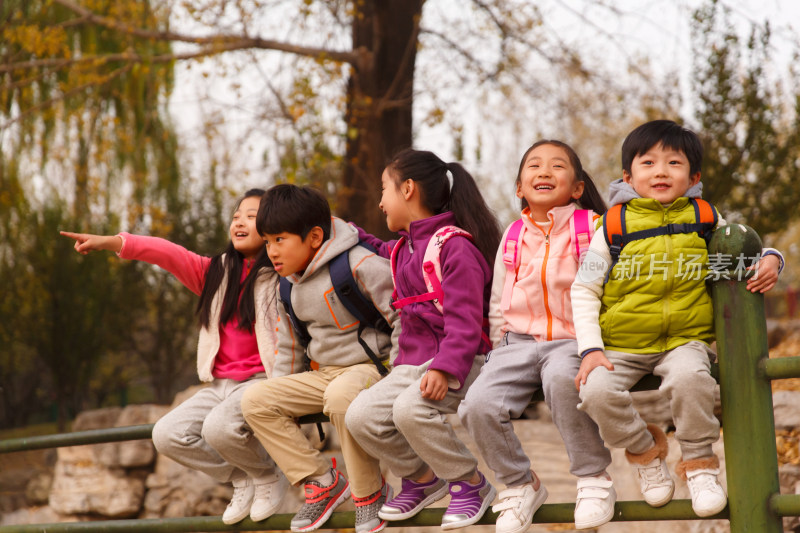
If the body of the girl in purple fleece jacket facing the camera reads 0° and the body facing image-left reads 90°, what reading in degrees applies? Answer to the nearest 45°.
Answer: approximately 45°

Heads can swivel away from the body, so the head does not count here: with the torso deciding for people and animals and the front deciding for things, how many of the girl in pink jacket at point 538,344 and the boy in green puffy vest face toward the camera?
2

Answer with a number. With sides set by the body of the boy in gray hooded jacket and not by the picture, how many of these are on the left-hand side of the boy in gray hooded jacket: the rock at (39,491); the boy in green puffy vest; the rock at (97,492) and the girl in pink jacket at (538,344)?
2

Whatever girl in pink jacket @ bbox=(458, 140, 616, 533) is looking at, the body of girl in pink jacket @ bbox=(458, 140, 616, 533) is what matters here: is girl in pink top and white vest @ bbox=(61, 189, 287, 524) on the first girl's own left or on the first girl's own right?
on the first girl's own right

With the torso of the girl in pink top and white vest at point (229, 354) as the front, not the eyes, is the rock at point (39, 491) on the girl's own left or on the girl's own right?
on the girl's own right
